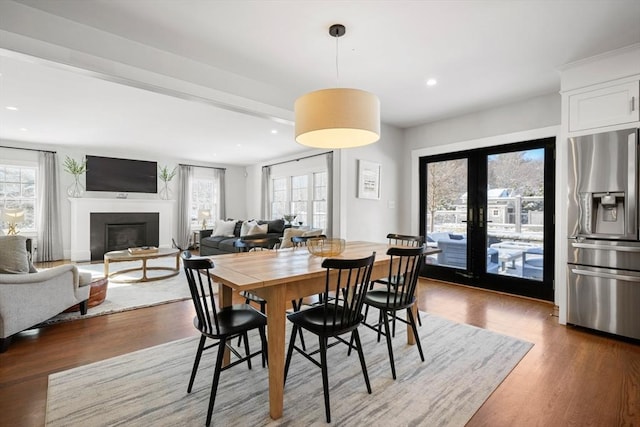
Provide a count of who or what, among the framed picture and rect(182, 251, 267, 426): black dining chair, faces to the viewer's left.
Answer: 0

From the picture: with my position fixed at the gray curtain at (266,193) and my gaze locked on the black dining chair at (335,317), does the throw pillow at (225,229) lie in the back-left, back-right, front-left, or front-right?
front-right

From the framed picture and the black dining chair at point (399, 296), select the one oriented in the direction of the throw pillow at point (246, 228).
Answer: the black dining chair

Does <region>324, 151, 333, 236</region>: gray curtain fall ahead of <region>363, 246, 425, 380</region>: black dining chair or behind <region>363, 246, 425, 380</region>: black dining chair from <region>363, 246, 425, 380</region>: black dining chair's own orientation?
ahead

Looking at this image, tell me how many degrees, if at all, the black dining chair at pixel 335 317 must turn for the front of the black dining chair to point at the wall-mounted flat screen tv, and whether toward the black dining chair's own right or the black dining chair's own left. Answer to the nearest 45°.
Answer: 0° — it already faces it

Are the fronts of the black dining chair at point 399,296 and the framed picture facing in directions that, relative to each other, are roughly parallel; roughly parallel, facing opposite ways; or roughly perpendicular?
roughly parallel, facing opposite ways

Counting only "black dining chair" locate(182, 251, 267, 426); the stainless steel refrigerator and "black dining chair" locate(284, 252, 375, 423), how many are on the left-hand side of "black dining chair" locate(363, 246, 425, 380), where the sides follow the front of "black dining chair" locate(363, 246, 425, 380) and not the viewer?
2

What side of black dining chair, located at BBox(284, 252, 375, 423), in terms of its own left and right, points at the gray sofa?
front

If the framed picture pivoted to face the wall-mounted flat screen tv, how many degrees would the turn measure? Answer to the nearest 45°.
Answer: approximately 135° to its right

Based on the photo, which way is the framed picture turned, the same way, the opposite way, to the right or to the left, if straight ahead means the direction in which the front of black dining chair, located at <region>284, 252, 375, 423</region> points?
the opposite way

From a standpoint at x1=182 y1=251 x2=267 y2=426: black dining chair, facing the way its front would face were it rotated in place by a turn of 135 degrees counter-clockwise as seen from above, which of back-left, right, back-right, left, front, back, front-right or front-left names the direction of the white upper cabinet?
back

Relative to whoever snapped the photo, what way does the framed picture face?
facing the viewer and to the right of the viewer

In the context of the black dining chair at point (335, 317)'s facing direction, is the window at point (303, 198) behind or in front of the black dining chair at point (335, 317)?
in front

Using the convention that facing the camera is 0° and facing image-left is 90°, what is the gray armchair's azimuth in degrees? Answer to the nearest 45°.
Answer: approximately 225°

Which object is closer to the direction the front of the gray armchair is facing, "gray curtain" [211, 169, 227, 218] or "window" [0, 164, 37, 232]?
the gray curtain

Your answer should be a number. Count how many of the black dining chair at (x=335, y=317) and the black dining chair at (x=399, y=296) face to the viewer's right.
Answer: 0

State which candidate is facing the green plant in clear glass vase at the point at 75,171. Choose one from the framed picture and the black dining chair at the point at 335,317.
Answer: the black dining chair
